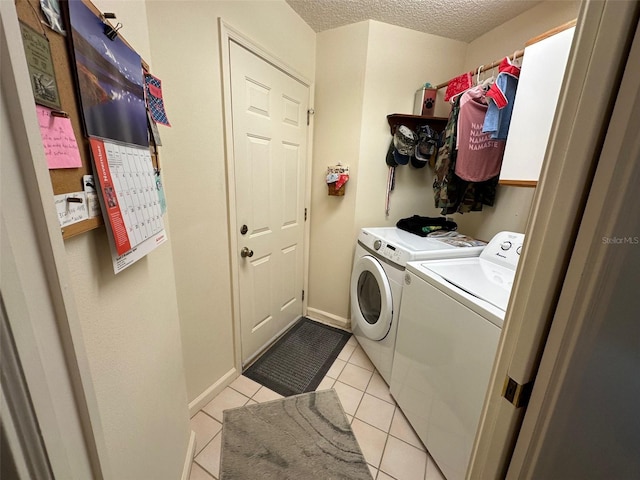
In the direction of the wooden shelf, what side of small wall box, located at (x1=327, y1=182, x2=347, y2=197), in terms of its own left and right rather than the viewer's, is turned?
left

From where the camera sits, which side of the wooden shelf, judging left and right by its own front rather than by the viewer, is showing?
front

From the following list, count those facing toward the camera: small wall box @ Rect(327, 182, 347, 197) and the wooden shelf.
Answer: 2

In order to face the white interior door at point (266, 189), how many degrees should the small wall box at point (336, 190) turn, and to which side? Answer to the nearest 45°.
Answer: approximately 45° to its right

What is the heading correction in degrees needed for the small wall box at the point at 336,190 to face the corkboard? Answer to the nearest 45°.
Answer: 0° — it already faces it

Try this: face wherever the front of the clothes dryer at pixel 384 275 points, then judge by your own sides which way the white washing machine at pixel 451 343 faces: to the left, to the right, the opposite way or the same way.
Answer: the same way

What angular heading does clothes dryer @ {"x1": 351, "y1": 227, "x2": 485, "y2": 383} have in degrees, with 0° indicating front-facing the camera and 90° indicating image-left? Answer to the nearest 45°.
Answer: approximately 45°

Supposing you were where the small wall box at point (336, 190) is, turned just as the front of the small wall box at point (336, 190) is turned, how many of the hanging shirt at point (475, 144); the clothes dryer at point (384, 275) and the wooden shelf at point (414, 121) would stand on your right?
0

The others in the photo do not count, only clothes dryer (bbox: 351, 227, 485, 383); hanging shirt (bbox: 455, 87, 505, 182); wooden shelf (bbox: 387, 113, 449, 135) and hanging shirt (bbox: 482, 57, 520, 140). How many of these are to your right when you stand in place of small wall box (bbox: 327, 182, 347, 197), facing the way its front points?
0

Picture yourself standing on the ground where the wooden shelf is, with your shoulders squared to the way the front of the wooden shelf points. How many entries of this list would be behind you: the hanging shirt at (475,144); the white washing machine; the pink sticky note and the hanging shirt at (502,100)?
0

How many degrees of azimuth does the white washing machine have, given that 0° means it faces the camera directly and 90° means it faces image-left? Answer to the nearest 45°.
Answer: approximately 45°

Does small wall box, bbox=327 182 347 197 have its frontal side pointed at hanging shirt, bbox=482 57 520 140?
no

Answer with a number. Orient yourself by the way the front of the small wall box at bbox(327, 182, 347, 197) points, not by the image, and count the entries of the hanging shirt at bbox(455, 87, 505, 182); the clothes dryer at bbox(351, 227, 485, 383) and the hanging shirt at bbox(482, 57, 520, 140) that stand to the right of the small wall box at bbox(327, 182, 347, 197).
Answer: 0
